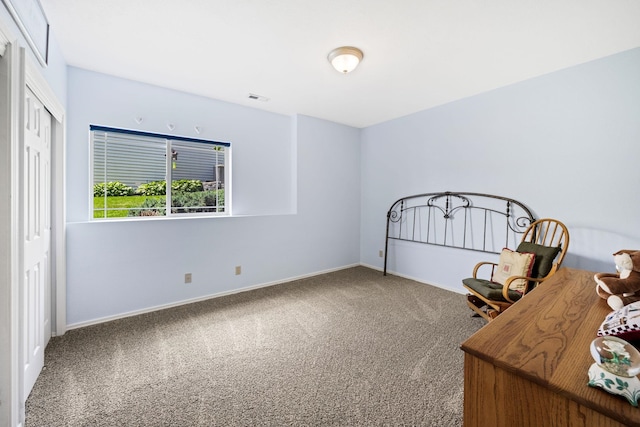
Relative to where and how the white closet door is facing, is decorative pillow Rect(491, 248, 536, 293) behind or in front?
in front

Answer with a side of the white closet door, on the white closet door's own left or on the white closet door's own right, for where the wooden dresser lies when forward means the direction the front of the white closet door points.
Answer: on the white closet door's own right

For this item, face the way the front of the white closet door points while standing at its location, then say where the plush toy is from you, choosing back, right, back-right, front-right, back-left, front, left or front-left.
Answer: front-right

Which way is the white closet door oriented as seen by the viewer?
to the viewer's right

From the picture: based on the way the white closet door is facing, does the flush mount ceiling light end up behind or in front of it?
in front
